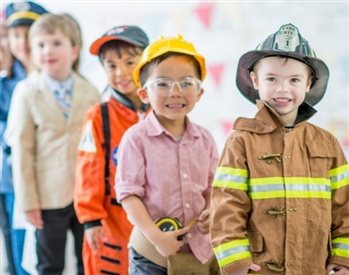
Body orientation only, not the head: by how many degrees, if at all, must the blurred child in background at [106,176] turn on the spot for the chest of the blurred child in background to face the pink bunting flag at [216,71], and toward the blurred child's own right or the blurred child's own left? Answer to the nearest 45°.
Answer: approximately 90° to the blurred child's own left

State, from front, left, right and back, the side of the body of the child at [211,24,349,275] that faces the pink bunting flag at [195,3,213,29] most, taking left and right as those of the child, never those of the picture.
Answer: back

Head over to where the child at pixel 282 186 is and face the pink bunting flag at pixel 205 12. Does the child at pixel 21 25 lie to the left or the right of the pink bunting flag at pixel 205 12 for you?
left

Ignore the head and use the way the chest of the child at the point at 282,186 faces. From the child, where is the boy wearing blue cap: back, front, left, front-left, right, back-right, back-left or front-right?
back-right

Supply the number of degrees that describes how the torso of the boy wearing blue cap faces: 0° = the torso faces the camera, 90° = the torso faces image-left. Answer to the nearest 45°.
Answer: approximately 315°

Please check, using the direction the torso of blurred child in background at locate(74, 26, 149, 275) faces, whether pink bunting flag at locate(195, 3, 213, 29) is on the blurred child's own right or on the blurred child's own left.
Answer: on the blurred child's own left

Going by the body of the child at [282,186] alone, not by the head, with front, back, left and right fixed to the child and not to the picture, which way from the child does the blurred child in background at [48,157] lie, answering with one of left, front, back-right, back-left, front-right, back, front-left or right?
back-right

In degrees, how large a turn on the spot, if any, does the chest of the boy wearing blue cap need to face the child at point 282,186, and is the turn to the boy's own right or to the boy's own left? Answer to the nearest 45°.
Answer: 0° — they already face them

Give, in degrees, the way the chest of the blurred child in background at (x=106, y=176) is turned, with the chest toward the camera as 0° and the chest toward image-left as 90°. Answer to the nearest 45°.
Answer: approximately 315°
